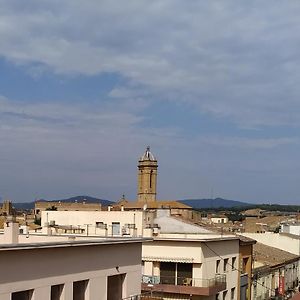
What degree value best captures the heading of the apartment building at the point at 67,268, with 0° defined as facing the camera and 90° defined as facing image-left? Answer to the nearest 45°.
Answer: approximately 315°

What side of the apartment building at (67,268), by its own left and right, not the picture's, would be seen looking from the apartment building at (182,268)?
left
